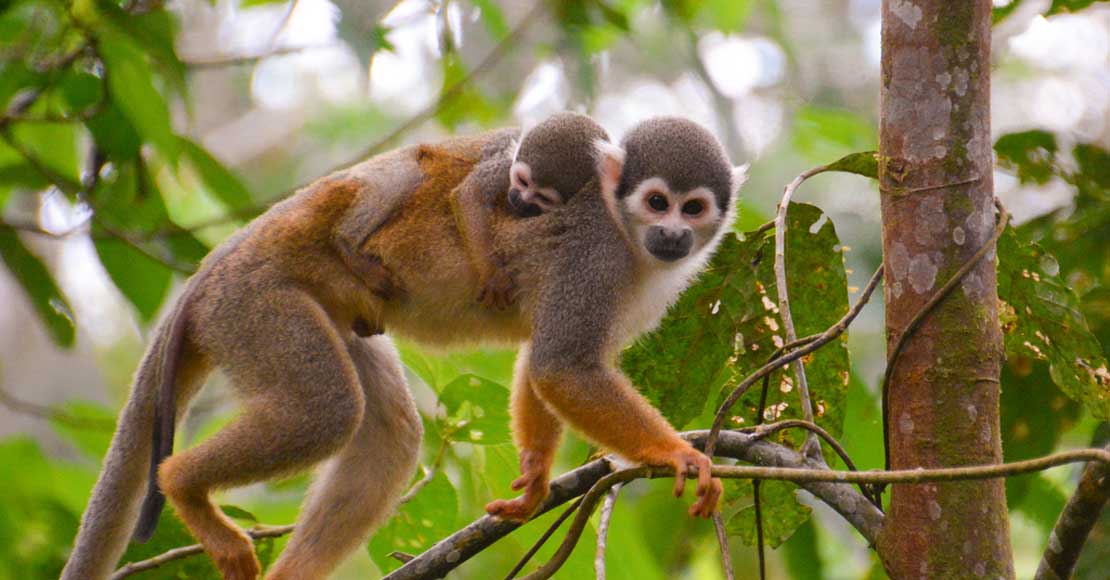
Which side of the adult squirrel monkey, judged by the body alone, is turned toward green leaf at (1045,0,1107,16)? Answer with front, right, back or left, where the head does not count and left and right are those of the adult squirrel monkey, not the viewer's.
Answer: front

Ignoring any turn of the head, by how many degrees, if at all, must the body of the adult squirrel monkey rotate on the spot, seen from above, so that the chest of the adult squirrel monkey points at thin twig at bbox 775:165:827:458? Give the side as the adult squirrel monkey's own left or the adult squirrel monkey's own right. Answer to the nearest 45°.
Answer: approximately 45° to the adult squirrel monkey's own right

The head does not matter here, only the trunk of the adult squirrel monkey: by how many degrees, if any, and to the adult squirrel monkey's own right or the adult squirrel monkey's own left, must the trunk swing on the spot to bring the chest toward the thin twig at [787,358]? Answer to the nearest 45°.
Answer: approximately 45° to the adult squirrel monkey's own right

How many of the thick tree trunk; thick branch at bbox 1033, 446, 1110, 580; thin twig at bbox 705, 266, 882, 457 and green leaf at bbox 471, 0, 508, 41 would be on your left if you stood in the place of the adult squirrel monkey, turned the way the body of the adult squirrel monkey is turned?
1

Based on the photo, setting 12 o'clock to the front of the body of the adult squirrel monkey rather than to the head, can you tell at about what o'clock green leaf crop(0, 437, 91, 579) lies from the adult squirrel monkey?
The green leaf is roughly at 7 o'clock from the adult squirrel monkey.

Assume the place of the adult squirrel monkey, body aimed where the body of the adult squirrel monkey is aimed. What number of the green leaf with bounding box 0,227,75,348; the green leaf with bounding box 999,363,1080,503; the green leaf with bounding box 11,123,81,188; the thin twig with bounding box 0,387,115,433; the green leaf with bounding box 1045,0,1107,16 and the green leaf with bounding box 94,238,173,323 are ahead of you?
2

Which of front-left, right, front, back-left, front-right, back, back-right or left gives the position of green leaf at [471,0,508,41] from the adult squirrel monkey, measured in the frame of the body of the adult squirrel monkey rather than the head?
left

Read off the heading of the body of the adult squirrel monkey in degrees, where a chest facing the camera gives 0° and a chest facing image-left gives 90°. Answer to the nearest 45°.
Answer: approximately 270°

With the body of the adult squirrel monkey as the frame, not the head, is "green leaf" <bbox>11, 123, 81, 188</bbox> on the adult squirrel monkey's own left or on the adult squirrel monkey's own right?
on the adult squirrel monkey's own left

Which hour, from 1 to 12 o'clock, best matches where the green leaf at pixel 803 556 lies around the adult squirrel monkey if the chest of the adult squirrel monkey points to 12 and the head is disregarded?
The green leaf is roughly at 12 o'clock from the adult squirrel monkey.

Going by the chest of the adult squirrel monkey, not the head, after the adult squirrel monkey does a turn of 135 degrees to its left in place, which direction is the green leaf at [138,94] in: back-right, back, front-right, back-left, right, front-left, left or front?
front

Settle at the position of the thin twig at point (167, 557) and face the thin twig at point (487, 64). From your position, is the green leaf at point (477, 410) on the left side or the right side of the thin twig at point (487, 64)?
right
